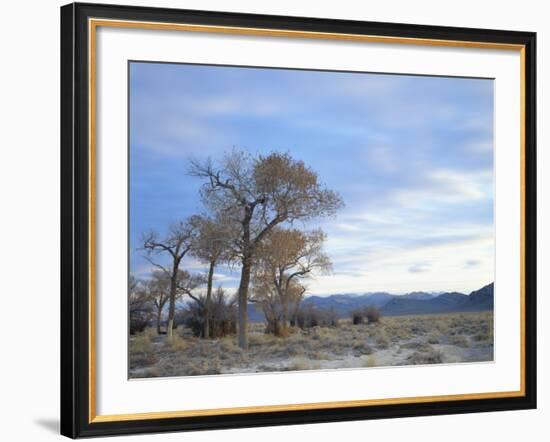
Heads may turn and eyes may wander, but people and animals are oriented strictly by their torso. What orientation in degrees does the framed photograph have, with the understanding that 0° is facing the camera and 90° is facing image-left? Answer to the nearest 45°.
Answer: approximately 315°
